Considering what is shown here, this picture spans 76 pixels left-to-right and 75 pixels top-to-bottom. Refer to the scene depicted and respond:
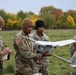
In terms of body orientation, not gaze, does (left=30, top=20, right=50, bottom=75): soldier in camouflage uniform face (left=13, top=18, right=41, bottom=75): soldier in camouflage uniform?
no

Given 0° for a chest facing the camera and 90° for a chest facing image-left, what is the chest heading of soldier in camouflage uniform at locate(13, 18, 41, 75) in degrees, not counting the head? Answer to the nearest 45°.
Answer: approximately 315°

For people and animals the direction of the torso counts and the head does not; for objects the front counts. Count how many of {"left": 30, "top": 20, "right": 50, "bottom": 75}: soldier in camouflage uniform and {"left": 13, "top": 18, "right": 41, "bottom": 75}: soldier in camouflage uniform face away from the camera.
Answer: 0

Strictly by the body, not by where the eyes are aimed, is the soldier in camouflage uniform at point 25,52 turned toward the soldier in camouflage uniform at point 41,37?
no

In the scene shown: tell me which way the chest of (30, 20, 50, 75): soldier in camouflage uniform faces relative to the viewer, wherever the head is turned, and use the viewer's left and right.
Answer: facing the viewer and to the right of the viewer
